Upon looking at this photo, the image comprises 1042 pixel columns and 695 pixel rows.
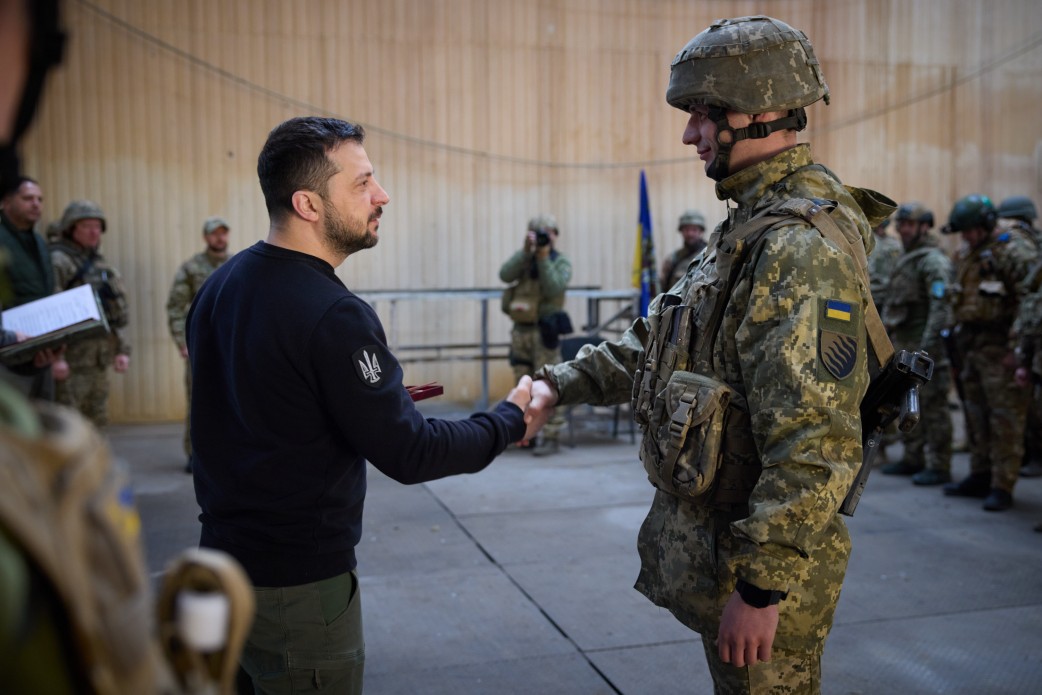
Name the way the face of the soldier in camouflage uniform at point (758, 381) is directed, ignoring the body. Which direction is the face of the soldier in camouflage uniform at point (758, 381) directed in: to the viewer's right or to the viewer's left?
to the viewer's left

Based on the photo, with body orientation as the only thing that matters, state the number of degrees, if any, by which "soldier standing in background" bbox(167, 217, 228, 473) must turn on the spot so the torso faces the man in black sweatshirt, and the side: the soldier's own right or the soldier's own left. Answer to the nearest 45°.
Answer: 0° — they already face them

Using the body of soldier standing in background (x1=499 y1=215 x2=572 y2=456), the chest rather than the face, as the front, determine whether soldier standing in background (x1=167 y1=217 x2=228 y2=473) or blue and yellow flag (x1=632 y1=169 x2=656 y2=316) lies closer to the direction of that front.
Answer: the soldier standing in background

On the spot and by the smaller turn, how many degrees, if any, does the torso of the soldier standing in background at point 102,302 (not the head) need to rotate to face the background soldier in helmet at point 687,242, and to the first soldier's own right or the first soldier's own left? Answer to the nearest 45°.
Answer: approximately 45° to the first soldier's own left

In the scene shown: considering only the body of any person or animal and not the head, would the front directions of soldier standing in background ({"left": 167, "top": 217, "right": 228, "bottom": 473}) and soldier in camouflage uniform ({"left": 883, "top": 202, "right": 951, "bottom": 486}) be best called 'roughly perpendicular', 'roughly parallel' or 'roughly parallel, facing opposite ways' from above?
roughly perpendicular

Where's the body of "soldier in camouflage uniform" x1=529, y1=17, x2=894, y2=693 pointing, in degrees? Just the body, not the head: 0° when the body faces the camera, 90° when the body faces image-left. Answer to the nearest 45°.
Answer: approximately 90°

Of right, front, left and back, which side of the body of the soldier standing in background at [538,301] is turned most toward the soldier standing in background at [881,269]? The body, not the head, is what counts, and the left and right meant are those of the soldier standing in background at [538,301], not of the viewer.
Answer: left

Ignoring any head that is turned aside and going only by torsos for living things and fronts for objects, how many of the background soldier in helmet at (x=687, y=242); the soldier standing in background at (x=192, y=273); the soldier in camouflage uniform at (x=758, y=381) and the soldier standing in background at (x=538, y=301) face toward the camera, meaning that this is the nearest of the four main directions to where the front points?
3

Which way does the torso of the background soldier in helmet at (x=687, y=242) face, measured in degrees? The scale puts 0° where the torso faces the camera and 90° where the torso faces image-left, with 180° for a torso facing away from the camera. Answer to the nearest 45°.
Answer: approximately 0°
